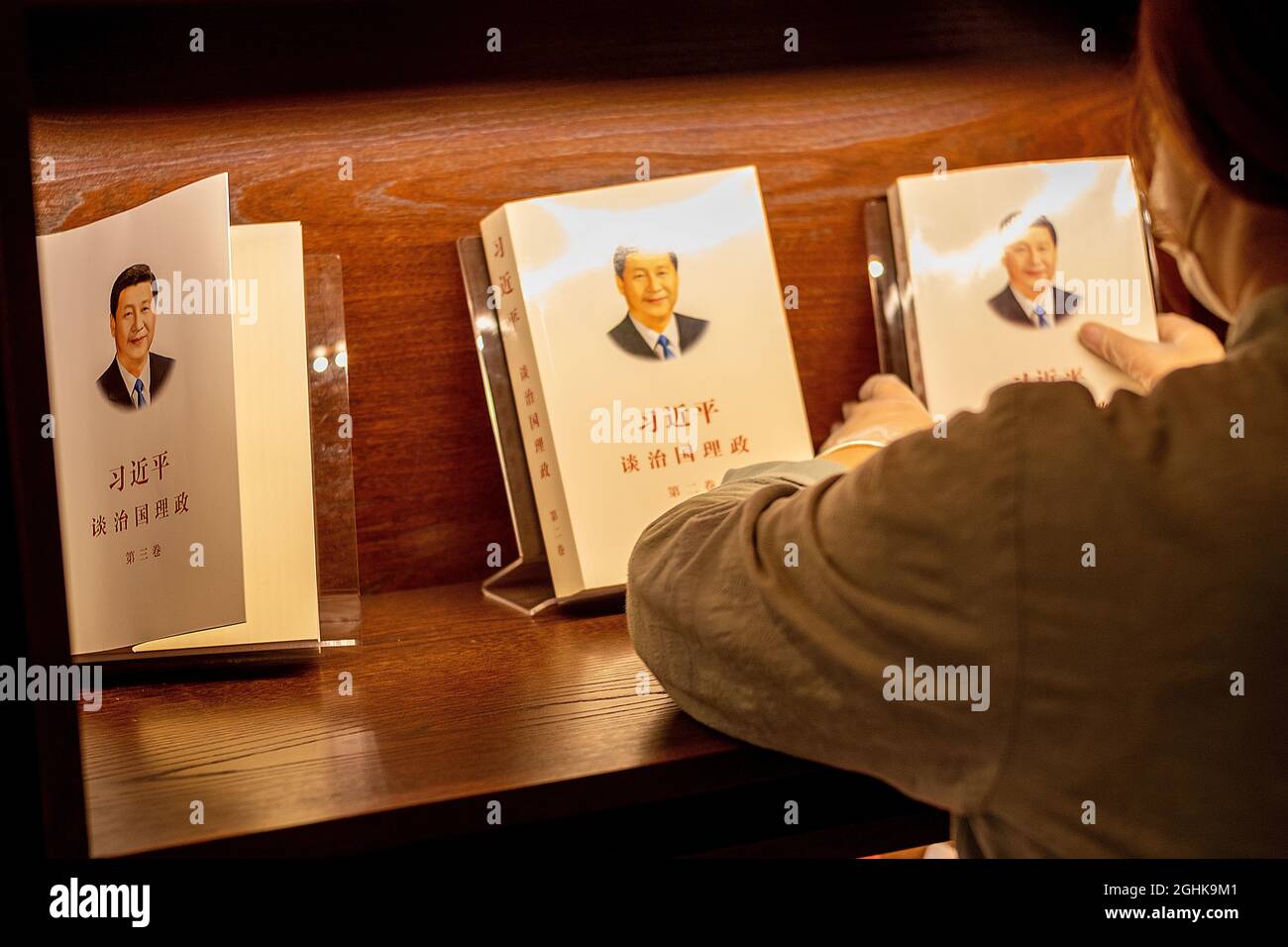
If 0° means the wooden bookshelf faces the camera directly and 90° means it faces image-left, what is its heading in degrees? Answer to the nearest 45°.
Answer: approximately 0°
